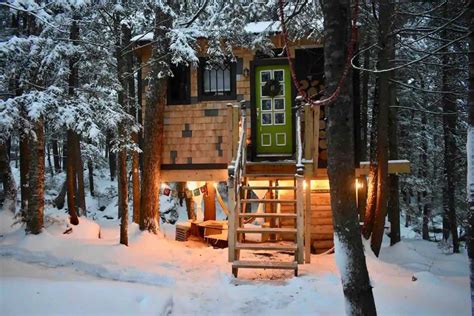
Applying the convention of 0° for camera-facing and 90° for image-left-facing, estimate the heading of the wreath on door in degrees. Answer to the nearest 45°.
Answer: approximately 0°
